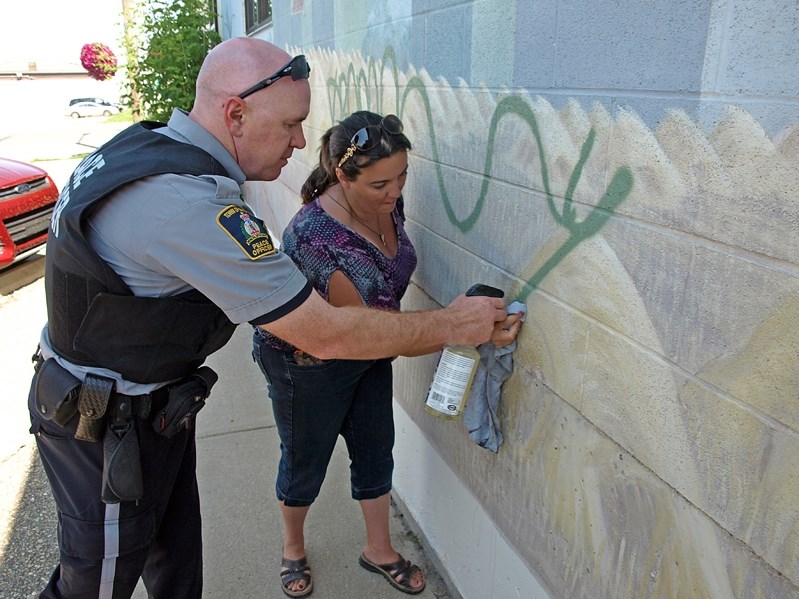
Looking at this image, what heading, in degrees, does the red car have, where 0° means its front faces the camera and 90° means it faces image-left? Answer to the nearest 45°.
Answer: approximately 315°

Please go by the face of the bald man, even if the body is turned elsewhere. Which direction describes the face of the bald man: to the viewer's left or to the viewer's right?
to the viewer's right

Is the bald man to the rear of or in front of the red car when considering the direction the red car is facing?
in front

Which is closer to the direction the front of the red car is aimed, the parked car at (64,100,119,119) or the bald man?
the bald man

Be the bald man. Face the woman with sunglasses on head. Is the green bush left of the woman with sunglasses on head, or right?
left

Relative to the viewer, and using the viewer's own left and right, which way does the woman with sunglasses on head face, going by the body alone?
facing the viewer and to the right of the viewer

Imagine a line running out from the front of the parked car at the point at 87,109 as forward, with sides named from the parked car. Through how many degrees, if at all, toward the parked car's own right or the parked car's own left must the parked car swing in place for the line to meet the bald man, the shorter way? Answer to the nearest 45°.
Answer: approximately 90° to the parked car's own right

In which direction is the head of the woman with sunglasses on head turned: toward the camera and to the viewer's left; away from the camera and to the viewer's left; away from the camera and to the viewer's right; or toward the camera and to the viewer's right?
toward the camera and to the viewer's right

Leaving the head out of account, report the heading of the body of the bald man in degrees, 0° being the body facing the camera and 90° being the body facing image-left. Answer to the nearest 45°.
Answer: approximately 270°

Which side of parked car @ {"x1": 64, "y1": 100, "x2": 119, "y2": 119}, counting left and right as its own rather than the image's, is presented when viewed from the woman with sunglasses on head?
right

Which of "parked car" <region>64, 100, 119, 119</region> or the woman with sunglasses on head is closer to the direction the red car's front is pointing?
the woman with sunglasses on head

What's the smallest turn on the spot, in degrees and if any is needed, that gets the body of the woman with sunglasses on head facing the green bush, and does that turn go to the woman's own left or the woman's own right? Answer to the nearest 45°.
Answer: approximately 135° to the woman's own left

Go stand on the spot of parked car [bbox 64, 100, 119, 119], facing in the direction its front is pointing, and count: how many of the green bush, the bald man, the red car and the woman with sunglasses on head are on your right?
4
